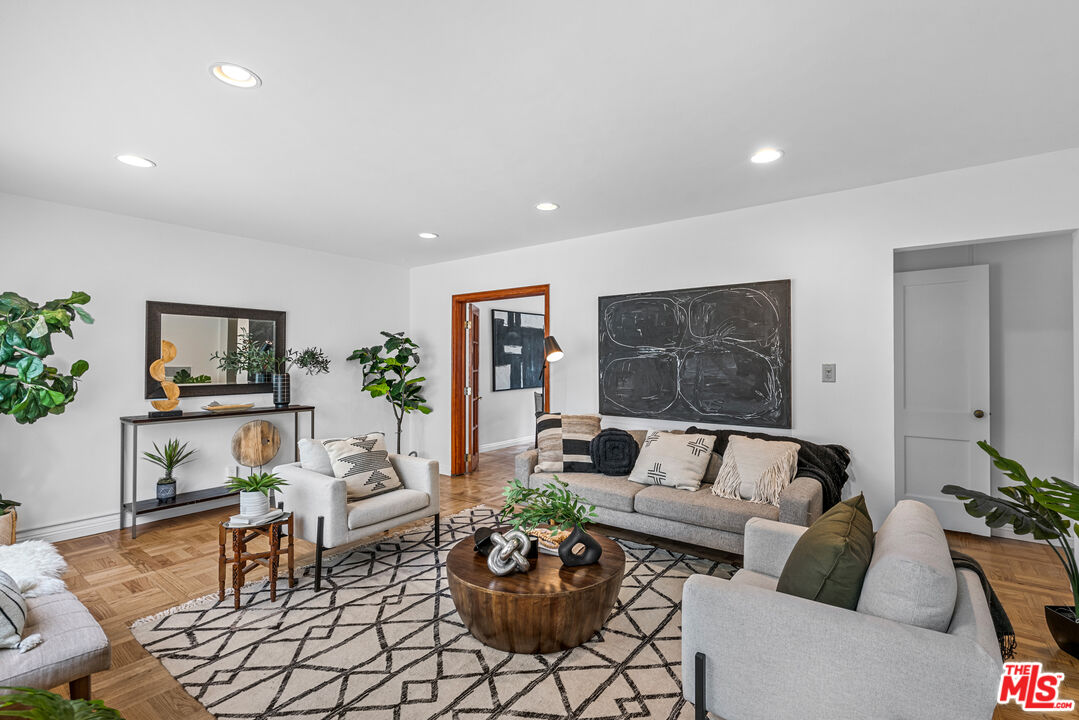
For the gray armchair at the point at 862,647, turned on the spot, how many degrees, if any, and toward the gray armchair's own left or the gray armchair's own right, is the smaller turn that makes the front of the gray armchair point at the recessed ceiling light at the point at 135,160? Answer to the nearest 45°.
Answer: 0° — it already faces it

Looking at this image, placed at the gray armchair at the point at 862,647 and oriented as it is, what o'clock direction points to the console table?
The console table is roughly at 12 o'clock from the gray armchair.

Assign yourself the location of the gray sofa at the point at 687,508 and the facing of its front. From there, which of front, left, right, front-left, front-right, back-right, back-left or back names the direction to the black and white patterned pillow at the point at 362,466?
front-right

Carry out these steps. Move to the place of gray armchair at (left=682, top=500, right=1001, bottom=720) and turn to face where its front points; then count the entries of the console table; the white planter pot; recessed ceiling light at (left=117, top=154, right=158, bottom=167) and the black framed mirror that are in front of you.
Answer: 4

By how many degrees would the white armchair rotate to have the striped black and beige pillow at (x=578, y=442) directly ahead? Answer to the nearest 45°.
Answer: approximately 45° to its left

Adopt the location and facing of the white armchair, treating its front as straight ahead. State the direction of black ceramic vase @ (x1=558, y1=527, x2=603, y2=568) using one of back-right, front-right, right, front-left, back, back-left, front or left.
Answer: front

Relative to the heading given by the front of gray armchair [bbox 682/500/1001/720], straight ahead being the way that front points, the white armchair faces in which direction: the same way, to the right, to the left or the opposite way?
the opposite way

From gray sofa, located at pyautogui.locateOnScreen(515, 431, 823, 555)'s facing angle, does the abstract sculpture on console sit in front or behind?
in front

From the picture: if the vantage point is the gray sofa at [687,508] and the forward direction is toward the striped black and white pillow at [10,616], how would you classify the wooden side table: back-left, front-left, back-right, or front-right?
front-right

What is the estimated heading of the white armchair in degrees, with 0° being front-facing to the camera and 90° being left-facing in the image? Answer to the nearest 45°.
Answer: approximately 315°

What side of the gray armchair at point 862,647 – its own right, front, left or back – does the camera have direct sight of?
left

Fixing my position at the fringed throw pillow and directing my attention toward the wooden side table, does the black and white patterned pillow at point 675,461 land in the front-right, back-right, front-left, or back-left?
front-right

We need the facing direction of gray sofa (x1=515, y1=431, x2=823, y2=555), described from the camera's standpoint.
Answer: facing the viewer and to the left of the viewer
